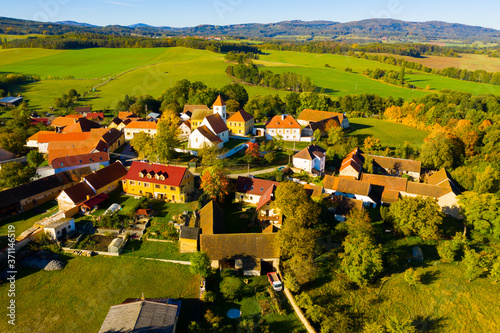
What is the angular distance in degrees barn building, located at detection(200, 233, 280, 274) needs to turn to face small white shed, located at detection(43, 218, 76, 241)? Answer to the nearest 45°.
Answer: approximately 90° to its right

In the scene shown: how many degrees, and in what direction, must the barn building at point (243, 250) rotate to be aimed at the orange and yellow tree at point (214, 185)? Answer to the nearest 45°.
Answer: approximately 180°

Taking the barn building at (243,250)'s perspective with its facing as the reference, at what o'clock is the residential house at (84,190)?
the residential house at (84,190) is roughly at 4 o'clock from the barn building at (243,250).

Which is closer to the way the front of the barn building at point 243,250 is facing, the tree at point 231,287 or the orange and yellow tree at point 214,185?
the tree

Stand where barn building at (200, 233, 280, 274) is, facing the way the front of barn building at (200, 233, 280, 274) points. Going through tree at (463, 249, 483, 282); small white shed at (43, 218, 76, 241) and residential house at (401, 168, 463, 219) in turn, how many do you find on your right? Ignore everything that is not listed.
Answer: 1

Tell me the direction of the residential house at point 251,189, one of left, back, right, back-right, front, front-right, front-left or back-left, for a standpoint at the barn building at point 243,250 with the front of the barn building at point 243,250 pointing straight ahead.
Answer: back

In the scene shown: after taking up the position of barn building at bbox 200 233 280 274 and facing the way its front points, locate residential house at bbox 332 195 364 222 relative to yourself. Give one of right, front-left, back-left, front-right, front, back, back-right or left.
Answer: back-left

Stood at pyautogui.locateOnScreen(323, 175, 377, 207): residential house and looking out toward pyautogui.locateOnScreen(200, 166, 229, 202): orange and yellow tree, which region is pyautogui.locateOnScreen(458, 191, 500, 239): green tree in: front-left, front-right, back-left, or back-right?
back-left

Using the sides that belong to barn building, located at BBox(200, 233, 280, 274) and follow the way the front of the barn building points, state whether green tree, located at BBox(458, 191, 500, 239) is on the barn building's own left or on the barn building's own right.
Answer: on the barn building's own left

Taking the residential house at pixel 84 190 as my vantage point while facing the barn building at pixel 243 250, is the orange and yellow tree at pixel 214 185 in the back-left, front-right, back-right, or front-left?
front-left

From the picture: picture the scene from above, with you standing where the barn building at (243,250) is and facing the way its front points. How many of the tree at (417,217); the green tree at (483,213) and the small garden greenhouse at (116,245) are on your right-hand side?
1

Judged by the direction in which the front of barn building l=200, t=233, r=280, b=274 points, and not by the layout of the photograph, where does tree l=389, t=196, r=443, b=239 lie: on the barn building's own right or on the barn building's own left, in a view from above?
on the barn building's own left

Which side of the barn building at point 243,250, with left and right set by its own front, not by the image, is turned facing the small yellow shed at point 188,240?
right

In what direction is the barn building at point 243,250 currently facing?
toward the camera
